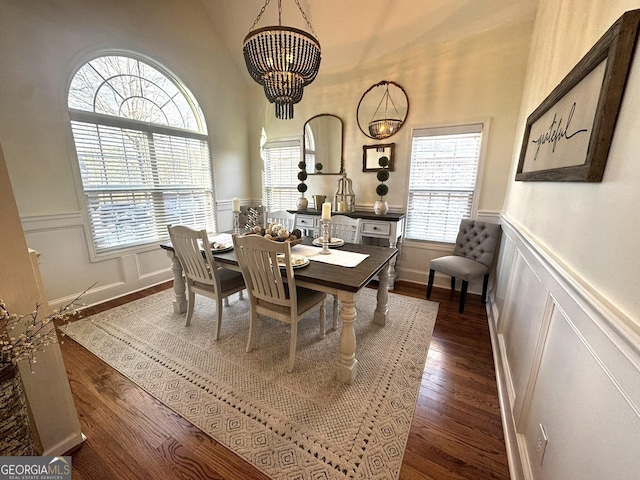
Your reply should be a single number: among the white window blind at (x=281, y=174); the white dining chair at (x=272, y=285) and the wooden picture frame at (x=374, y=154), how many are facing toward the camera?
2

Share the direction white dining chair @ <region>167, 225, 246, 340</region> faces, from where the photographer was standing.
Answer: facing away from the viewer and to the right of the viewer

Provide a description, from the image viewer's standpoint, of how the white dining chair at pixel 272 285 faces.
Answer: facing away from the viewer and to the right of the viewer

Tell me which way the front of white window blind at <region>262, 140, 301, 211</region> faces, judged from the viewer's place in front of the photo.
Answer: facing the viewer

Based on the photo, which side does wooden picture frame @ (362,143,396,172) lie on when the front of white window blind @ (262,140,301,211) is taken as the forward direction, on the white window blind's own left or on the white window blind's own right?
on the white window blind's own left

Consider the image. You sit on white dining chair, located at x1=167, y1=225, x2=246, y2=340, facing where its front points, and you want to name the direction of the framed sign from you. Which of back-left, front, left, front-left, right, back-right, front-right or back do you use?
right

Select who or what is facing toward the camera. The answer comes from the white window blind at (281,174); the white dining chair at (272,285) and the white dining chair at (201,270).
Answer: the white window blind

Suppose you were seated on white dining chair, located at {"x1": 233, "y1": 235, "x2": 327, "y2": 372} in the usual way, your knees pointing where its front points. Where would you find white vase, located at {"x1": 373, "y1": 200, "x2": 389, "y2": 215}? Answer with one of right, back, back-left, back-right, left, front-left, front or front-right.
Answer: front

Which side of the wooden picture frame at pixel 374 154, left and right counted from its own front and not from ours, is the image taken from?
front

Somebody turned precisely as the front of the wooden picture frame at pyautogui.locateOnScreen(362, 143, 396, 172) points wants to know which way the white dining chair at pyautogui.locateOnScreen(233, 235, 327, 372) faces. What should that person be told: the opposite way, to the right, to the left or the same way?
the opposite way

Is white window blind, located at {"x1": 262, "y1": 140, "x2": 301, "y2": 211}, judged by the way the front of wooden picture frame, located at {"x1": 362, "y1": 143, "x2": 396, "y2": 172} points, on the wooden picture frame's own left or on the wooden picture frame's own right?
on the wooden picture frame's own right

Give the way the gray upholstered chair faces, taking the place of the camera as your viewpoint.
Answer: facing the viewer and to the left of the viewer

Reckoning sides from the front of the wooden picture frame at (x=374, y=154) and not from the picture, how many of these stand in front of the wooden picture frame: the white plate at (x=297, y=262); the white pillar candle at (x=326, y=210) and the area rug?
3
